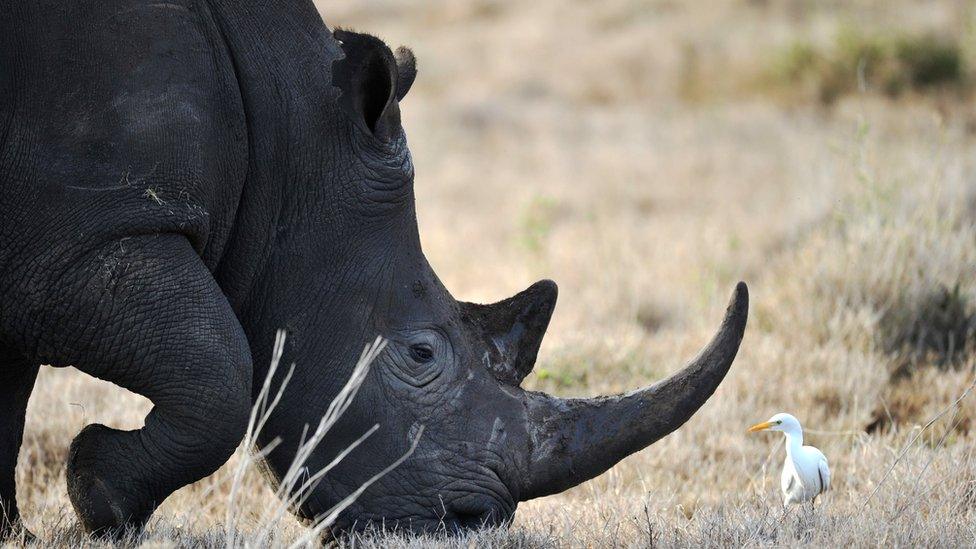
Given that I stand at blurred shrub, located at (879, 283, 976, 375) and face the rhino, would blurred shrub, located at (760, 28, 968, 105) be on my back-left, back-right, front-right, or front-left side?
back-right

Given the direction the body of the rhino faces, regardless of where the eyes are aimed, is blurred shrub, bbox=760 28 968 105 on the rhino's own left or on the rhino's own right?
on the rhino's own left

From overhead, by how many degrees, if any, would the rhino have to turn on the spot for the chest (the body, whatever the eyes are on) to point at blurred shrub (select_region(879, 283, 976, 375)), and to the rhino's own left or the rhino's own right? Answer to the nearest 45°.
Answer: approximately 45° to the rhino's own left

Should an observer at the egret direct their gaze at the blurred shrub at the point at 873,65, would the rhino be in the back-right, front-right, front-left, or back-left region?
back-left

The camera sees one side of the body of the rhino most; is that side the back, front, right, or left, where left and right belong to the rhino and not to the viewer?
right

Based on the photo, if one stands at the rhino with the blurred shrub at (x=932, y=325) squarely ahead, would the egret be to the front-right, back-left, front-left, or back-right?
front-right

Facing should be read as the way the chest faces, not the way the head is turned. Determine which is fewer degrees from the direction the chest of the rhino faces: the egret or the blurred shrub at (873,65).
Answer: the egret

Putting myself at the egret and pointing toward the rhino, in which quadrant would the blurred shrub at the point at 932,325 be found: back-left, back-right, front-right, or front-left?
back-right

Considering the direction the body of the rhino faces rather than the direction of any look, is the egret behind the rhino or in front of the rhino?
in front
